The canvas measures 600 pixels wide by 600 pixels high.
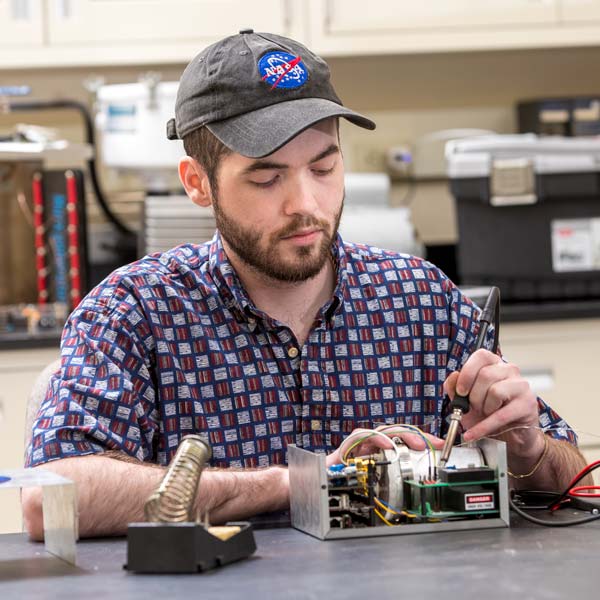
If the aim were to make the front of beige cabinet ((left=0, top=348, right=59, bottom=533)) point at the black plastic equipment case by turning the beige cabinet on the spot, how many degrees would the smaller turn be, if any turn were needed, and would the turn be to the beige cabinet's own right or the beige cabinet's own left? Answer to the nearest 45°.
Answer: approximately 90° to the beige cabinet's own left

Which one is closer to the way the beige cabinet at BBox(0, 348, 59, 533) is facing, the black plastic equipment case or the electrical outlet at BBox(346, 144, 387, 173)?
the black plastic equipment case

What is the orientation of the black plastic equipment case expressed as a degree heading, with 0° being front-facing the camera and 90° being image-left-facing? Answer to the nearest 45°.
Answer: approximately 0°

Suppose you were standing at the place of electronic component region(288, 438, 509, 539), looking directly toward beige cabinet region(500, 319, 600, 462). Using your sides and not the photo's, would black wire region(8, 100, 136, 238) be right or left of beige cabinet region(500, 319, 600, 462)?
left

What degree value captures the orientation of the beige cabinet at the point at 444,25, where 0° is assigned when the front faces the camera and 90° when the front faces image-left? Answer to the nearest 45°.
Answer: approximately 0°

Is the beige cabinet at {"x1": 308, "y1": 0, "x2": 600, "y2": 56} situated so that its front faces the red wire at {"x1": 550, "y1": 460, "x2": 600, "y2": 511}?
yes
